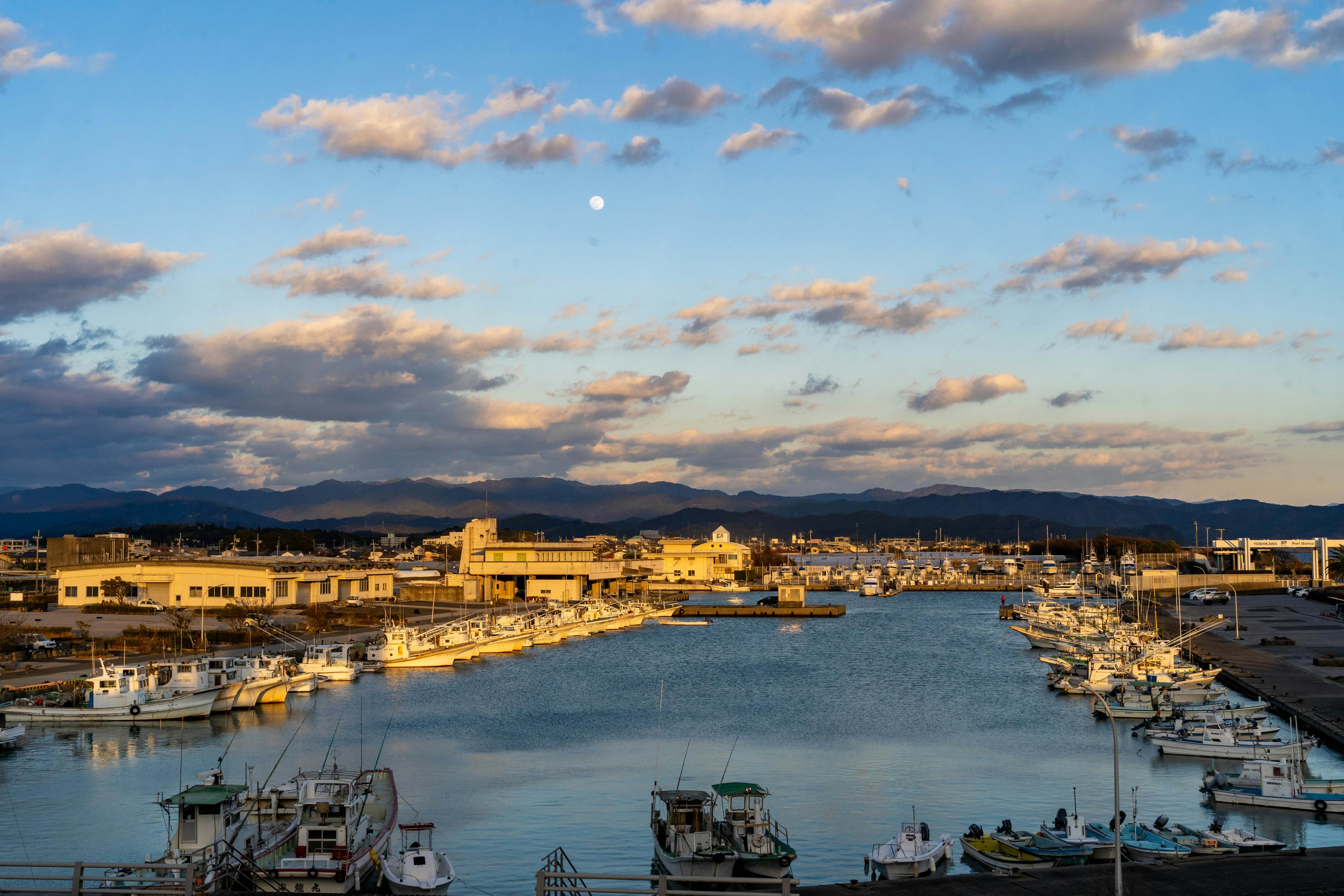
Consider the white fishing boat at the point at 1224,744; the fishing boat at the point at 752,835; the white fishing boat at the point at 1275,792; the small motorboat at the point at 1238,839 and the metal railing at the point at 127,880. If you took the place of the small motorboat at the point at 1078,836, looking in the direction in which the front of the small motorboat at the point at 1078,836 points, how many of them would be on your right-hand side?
2

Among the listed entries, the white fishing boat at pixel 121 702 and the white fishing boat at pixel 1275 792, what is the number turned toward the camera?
0

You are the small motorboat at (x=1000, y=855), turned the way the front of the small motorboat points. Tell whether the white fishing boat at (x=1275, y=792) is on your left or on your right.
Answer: on your left

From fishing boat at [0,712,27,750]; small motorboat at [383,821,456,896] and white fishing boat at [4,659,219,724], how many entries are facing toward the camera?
1

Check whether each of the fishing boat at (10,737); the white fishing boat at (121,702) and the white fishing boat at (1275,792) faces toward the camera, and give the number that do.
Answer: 0

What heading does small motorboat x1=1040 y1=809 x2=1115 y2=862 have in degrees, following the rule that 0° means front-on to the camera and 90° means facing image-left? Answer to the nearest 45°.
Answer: approximately 315°

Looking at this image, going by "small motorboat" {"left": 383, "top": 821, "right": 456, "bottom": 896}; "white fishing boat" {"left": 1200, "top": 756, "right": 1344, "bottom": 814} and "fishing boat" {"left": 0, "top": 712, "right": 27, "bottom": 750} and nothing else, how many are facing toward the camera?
1

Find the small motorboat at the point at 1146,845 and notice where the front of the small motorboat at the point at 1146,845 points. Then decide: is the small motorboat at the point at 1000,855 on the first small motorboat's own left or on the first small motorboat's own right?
on the first small motorboat's own right

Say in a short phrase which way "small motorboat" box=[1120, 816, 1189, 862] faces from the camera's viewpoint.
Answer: facing the viewer and to the right of the viewer
